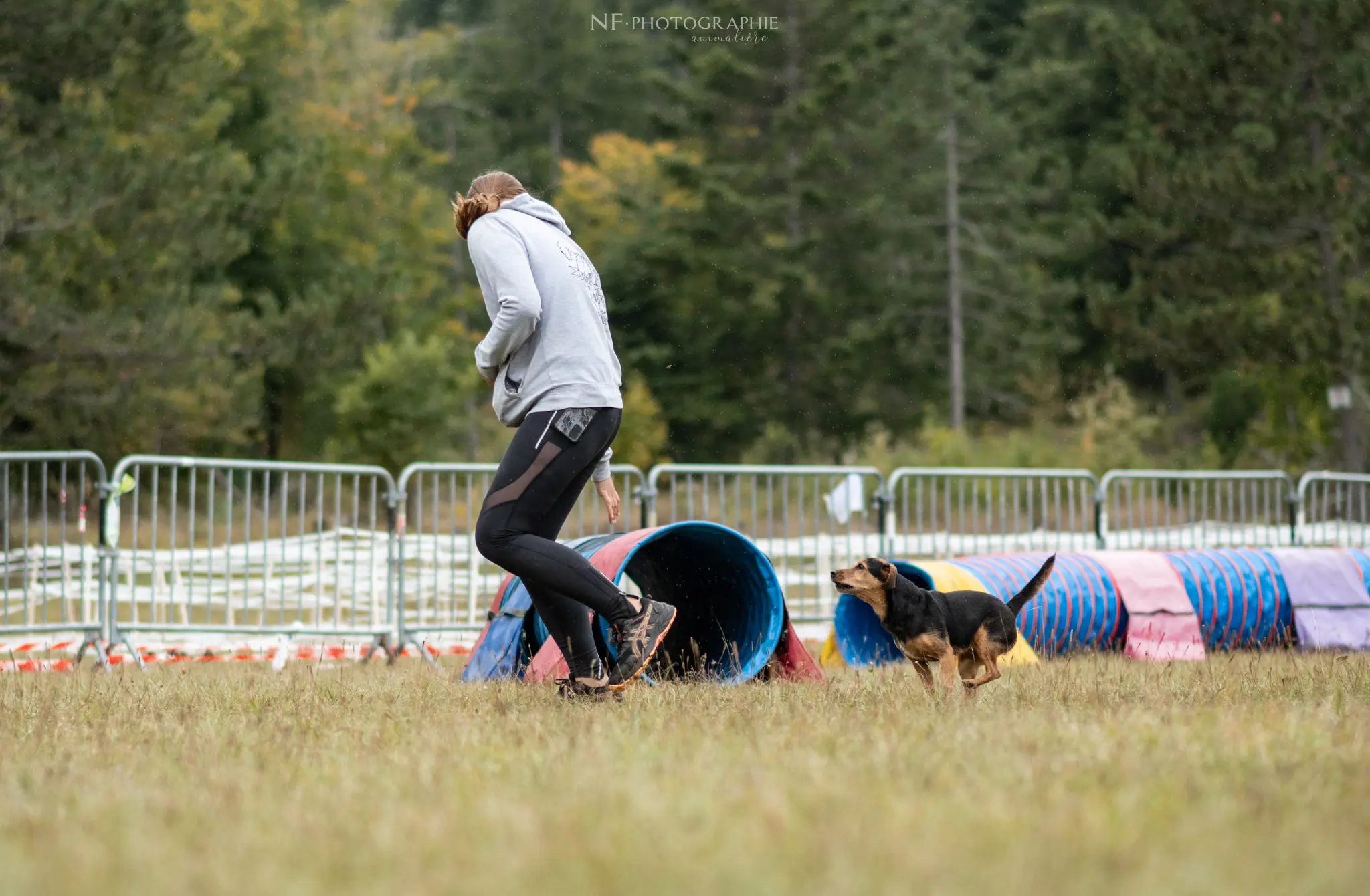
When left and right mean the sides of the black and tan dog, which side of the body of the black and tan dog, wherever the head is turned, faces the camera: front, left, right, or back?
left

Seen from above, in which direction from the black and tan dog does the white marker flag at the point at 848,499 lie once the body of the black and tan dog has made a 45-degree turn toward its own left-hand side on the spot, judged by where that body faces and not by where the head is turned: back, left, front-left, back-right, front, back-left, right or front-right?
back-right

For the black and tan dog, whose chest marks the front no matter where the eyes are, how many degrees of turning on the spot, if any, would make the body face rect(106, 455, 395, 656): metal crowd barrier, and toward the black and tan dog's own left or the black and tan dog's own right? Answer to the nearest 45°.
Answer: approximately 45° to the black and tan dog's own right

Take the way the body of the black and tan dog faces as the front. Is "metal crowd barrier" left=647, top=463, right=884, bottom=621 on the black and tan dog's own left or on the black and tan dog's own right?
on the black and tan dog's own right

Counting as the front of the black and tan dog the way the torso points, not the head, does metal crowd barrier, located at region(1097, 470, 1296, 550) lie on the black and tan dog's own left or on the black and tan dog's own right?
on the black and tan dog's own right

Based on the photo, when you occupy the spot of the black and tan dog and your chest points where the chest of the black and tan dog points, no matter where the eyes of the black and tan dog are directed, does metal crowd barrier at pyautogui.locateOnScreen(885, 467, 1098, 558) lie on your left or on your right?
on your right

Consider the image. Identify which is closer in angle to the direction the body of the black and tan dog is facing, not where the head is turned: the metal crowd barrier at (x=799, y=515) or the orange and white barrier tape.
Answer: the orange and white barrier tape

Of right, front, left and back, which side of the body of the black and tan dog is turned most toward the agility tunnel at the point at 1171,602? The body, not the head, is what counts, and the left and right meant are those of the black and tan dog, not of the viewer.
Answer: right
